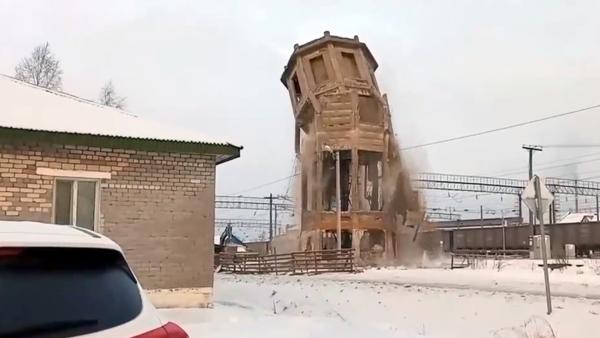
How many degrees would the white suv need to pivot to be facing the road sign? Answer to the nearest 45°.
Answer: approximately 45° to its right

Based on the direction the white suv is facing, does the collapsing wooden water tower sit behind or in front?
in front

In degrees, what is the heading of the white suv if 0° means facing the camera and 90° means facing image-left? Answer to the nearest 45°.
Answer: approximately 180°

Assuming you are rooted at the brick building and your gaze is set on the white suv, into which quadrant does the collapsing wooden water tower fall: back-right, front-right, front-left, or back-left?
back-left

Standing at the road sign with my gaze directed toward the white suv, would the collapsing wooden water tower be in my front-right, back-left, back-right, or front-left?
back-right

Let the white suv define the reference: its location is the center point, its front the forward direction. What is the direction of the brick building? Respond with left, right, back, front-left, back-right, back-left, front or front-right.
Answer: front
